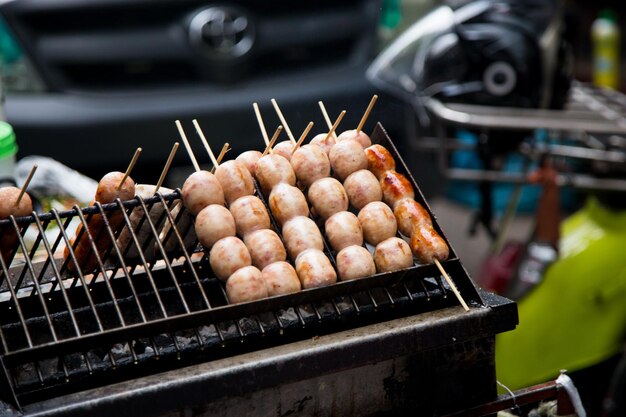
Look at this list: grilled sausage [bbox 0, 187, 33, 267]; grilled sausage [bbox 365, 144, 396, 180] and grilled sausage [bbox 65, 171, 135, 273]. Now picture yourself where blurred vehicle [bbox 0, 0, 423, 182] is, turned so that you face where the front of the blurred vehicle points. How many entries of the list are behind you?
0

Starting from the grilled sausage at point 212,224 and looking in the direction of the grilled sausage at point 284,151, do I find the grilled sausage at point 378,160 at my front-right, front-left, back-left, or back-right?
front-right

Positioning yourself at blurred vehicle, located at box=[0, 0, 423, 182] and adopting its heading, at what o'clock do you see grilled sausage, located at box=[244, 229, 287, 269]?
The grilled sausage is roughly at 12 o'clock from the blurred vehicle.

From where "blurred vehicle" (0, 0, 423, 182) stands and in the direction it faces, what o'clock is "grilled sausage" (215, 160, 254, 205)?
The grilled sausage is roughly at 12 o'clock from the blurred vehicle.

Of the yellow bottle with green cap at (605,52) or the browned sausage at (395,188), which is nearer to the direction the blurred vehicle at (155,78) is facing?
the browned sausage

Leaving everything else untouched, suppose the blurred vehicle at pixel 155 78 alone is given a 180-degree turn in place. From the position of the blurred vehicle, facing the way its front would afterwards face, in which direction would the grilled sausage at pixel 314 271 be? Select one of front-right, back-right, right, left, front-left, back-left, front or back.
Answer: back

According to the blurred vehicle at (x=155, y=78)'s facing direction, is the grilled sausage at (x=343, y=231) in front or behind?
in front

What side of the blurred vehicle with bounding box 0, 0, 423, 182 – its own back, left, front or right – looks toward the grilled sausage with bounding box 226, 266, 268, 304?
front

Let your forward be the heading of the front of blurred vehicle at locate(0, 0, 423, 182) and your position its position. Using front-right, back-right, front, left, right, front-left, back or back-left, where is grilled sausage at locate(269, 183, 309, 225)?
front

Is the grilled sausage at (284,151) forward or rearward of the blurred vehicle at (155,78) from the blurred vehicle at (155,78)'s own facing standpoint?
forward

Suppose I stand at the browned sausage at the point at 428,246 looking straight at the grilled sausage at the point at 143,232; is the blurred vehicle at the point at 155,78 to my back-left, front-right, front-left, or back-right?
front-right

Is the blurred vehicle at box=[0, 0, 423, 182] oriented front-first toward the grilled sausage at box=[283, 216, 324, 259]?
yes

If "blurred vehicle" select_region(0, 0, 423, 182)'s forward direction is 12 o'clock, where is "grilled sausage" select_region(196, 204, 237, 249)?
The grilled sausage is roughly at 12 o'clock from the blurred vehicle.

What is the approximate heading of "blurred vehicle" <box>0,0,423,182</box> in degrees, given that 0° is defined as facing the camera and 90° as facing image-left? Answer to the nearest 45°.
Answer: approximately 0°

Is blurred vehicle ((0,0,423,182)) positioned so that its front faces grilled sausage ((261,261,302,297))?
yes

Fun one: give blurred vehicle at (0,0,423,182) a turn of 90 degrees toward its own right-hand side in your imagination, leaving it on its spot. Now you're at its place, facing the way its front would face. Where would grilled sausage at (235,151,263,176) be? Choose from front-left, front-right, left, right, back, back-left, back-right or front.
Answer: left

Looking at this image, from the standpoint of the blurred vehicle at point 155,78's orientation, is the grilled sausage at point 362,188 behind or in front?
in front

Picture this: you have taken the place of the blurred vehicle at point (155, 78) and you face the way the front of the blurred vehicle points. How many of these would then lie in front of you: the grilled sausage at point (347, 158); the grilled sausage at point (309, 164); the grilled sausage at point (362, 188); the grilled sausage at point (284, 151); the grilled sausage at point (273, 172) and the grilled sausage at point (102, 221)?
6
